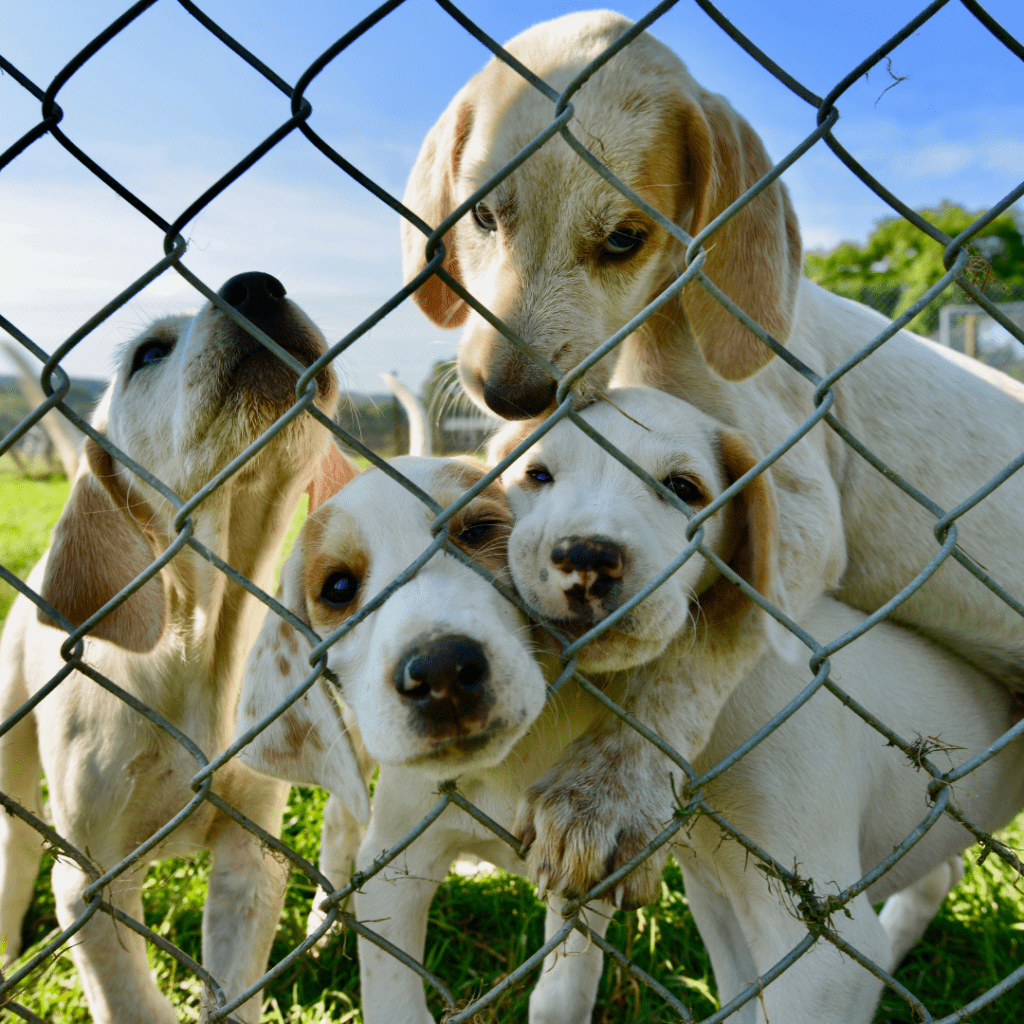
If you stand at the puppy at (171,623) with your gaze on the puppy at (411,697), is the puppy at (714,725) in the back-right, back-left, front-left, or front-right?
front-left

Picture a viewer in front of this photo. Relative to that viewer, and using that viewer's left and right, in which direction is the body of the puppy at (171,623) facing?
facing the viewer and to the right of the viewer

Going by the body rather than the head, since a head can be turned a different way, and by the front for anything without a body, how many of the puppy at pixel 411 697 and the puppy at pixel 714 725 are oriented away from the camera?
0

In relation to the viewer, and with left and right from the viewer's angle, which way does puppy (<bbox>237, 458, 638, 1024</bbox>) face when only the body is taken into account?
facing the viewer

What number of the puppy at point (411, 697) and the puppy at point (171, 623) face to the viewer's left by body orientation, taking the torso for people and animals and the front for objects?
0

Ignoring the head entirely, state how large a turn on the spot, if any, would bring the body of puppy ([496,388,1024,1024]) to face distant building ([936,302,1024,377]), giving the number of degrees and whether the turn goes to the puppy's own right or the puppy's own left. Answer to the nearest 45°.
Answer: approximately 135° to the puppy's own right
